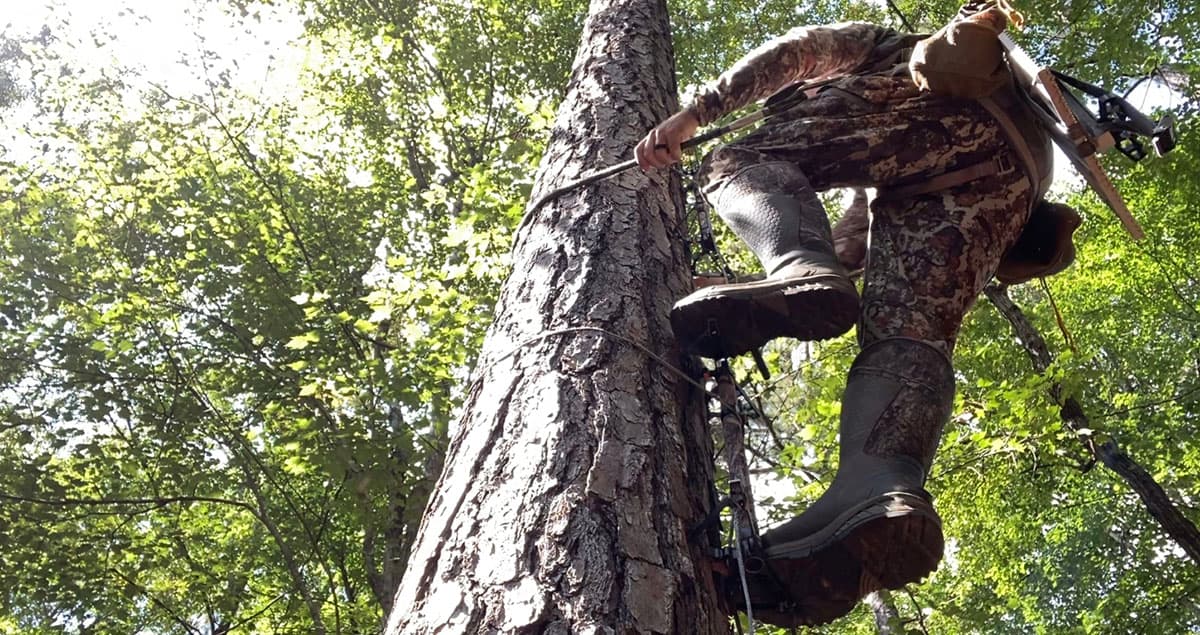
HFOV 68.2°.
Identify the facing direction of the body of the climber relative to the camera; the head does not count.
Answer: to the viewer's left
